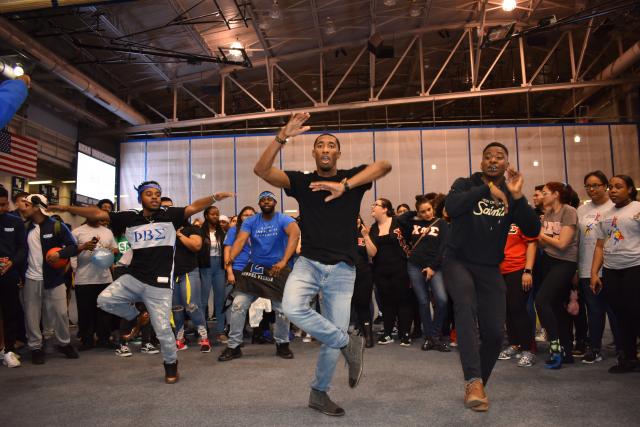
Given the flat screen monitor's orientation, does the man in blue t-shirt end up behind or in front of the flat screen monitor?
in front

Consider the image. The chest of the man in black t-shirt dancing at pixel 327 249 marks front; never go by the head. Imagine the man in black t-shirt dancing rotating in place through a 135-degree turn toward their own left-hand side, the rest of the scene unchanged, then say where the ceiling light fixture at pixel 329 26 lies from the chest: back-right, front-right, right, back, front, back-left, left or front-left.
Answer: front-left

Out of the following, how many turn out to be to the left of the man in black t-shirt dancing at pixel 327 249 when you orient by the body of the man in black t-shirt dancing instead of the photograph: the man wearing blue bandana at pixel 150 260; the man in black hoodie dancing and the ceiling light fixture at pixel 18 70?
1

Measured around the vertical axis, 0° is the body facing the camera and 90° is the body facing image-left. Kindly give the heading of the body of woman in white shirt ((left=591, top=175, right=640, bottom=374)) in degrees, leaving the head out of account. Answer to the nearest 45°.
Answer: approximately 45°

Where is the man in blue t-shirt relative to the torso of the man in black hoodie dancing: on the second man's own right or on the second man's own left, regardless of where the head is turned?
on the second man's own right

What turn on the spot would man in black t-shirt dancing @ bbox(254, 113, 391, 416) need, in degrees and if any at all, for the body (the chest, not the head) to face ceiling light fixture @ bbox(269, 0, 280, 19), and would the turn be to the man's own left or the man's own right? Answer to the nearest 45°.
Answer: approximately 180°

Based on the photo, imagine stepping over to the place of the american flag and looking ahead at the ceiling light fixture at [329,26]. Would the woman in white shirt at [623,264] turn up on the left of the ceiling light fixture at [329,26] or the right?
right

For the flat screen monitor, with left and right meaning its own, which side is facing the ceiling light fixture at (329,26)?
front

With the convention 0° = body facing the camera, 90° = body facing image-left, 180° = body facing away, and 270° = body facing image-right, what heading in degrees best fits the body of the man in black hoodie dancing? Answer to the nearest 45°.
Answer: approximately 0°

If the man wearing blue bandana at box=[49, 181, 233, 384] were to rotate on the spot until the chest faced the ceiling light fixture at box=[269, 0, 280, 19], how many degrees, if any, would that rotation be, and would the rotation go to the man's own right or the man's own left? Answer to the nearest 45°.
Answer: approximately 135° to the man's own left
